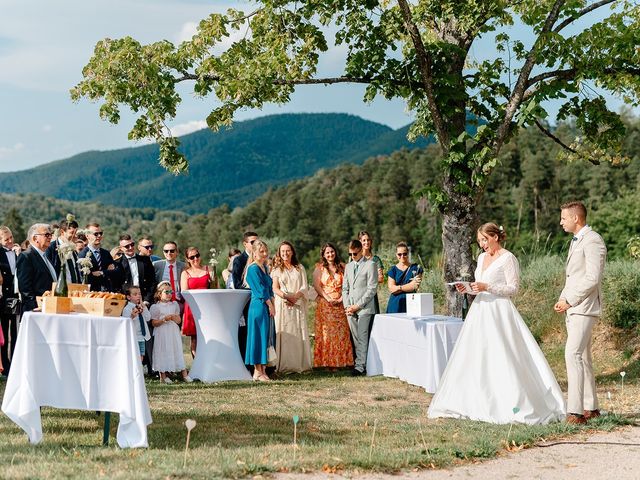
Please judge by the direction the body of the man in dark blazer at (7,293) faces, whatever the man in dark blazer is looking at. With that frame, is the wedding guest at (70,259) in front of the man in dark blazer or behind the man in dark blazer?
in front

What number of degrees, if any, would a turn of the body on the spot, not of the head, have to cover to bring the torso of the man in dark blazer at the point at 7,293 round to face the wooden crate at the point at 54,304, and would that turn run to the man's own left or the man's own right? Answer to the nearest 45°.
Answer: approximately 45° to the man's own right

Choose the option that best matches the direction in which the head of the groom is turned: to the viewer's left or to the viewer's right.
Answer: to the viewer's left

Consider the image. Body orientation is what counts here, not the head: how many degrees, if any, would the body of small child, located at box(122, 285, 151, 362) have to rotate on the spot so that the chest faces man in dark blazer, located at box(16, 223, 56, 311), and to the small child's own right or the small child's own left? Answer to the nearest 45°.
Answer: approximately 90° to the small child's own right

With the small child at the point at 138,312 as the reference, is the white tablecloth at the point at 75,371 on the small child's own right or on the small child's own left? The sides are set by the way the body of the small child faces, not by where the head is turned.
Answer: on the small child's own right

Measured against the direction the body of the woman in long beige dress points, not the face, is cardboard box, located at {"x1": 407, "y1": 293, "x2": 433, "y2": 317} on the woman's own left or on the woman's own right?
on the woman's own left

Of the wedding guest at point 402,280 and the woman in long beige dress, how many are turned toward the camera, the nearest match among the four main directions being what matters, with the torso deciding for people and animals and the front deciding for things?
2

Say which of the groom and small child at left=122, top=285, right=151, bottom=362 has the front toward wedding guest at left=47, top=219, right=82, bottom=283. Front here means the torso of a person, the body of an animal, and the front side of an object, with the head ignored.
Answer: the groom

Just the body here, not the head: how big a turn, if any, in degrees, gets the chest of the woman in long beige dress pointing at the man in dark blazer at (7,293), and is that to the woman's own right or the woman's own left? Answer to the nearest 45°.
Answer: approximately 90° to the woman's own right

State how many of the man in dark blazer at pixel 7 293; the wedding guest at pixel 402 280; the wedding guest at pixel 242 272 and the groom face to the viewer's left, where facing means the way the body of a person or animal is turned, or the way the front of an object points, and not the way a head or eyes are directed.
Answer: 1

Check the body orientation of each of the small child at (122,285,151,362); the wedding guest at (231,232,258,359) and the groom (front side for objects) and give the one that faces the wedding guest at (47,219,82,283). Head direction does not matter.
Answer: the groom

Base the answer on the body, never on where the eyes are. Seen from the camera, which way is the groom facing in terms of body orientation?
to the viewer's left
